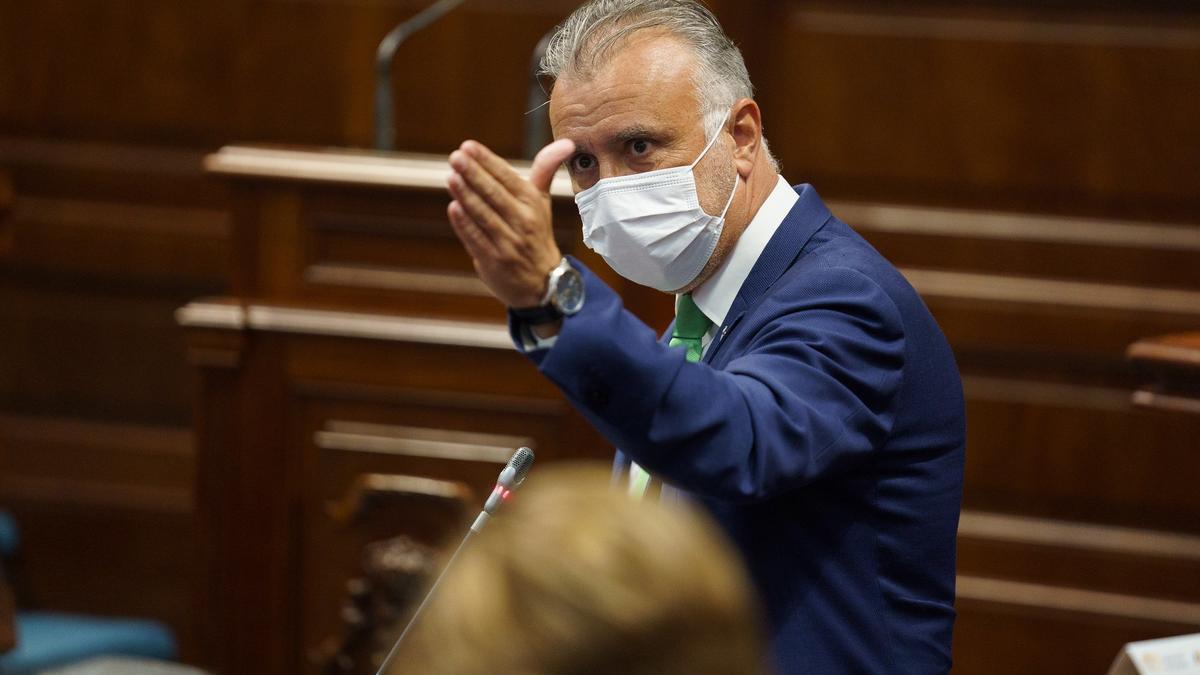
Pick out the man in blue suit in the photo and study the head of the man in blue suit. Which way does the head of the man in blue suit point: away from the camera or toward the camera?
toward the camera

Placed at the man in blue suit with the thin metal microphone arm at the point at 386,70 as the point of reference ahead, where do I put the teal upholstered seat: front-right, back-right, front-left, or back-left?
front-left

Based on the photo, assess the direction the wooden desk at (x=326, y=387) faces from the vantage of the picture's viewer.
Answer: facing the viewer
